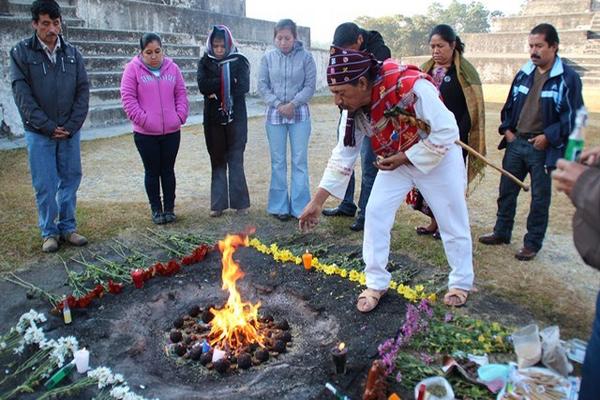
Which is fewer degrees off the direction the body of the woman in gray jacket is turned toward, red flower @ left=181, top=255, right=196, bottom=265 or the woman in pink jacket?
the red flower

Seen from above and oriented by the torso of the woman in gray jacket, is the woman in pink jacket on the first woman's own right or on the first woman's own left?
on the first woman's own right

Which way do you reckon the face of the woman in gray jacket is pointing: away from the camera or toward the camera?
toward the camera

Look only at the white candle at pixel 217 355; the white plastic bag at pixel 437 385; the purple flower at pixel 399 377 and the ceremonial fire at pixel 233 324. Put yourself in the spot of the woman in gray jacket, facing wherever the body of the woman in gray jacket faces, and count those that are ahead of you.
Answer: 4

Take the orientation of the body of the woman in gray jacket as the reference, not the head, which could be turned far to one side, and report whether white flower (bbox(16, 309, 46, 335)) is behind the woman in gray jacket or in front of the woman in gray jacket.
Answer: in front

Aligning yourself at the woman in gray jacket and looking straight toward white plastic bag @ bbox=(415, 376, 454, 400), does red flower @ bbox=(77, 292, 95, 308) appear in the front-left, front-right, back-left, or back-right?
front-right

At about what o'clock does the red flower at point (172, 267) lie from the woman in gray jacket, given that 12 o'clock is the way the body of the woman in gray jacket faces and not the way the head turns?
The red flower is roughly at 1 o'clock from the woman in gray jacket.

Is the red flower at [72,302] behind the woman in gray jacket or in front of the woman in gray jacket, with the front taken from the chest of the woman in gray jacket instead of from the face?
in front

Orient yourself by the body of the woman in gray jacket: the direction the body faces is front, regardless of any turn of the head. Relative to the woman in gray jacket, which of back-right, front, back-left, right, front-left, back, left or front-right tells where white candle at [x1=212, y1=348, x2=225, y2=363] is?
front

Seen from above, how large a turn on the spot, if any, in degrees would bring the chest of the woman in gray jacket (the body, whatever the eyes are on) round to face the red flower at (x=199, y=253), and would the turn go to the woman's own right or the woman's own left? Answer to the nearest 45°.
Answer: approximately 45° to the woman's own right

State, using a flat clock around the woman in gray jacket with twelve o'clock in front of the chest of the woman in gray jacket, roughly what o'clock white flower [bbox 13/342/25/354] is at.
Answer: The white flower is roughly at 1 o'clock from the woman in gray jacket.

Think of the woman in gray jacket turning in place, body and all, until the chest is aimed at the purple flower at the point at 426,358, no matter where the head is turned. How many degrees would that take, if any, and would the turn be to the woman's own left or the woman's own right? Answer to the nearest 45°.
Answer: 0° — they already face it

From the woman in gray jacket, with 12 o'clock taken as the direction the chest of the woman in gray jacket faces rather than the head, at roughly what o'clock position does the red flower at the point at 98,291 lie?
The red flower is roughly at 1 o'clock from the woman in gray jacket.

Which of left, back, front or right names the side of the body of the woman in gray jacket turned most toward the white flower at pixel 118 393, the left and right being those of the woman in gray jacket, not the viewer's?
front

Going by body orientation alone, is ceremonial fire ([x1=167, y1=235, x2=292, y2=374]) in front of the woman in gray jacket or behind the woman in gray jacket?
in front

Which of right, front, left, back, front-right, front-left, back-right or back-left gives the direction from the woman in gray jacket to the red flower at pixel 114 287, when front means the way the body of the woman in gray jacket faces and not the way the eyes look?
front-right

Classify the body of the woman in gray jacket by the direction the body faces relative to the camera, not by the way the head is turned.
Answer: toward the camera

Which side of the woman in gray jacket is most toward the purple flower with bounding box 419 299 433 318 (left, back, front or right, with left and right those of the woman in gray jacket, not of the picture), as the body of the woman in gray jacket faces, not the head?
front
